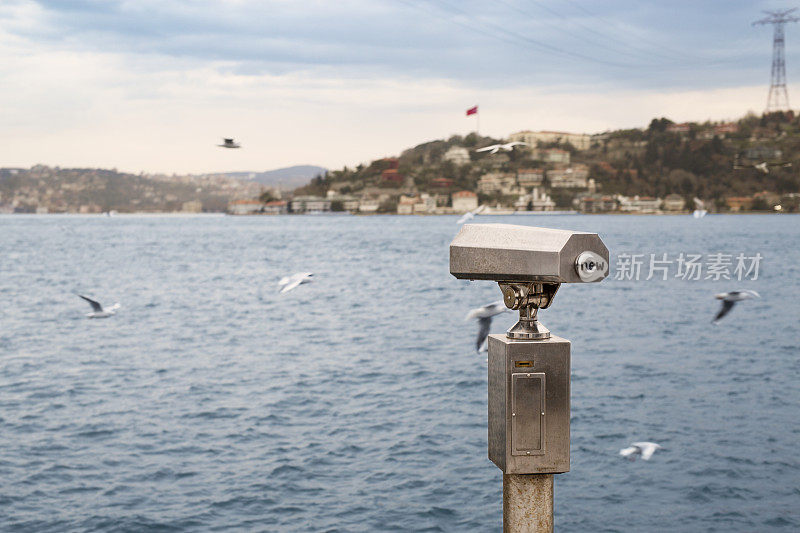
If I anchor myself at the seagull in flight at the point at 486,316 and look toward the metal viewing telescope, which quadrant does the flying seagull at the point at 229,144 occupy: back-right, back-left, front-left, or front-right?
back-right

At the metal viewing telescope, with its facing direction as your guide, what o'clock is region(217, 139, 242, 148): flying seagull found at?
The flying seagull is roughly at 1 o'clock from the metal viewing telescope.

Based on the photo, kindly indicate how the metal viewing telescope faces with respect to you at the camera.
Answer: facing away from the viewer and to the left of the viewer
